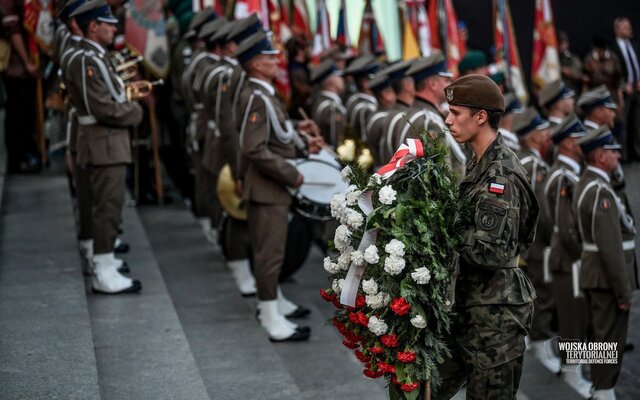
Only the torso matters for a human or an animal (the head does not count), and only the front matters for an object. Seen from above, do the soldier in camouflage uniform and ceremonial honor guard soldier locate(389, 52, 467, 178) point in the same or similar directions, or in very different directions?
very different directions

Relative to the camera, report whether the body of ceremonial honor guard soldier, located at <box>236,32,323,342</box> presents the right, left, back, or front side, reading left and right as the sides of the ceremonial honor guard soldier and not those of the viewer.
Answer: right

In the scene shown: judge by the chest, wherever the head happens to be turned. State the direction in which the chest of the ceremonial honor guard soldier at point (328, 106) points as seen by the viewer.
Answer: to the viewer's right

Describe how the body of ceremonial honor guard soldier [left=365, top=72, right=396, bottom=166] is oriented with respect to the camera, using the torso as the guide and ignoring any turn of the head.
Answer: to the viewer's right

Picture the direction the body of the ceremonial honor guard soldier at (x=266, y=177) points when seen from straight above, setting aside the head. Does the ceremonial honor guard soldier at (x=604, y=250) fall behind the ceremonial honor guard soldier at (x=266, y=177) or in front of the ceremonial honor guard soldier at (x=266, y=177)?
in front

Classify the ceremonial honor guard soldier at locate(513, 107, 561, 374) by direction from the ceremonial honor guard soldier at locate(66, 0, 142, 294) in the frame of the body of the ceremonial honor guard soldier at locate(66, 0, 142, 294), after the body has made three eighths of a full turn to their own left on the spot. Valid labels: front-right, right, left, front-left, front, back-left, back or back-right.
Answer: back-right

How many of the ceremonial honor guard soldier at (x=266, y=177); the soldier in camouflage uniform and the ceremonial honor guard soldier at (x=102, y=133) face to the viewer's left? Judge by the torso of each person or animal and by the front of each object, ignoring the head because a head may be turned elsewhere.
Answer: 1

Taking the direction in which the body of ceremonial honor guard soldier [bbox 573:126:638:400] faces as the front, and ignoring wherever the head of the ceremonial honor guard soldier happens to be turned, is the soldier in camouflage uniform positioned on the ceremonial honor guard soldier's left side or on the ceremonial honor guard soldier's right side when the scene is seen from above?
on the ceremonial honor guard soldier's right side

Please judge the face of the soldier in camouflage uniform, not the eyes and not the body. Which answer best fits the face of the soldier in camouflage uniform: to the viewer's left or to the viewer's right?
to the viewer's left

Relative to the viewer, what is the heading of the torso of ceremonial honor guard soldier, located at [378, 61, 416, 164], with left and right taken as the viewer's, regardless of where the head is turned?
facing to the right of the viewer
